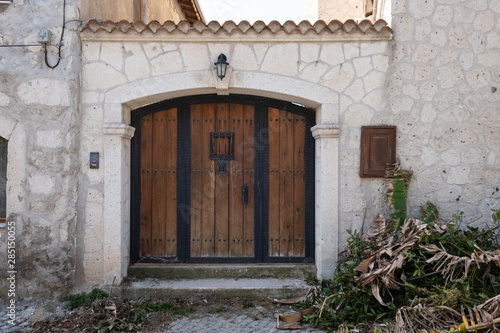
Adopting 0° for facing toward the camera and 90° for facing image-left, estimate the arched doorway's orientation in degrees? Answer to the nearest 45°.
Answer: approximately 0°

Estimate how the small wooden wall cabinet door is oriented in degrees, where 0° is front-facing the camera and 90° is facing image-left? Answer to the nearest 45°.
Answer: approximately 0°

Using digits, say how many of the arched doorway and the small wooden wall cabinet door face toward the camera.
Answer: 2

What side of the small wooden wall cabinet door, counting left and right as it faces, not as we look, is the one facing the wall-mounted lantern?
right

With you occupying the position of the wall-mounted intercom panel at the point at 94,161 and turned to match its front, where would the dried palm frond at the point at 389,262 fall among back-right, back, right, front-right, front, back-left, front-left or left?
front-left

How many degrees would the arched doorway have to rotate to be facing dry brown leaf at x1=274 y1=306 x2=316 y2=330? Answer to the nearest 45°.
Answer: approximately 45° to its left

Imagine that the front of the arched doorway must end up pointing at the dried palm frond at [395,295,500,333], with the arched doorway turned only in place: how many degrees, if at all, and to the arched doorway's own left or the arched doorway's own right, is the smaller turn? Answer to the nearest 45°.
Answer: approximately 45° to the arched doorway's own left

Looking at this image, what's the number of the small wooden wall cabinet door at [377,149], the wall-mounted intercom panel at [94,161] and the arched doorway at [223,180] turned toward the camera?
3
